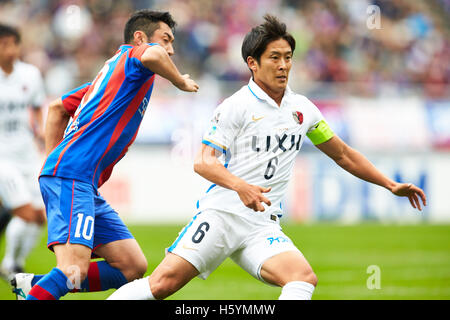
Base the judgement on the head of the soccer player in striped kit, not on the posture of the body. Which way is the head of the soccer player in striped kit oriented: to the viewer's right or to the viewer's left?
to the viewer's right

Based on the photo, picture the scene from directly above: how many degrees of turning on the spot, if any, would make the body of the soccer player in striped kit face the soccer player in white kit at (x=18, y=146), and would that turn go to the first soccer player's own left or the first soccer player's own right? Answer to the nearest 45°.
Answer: approximately 90° to the first soccer player's own left

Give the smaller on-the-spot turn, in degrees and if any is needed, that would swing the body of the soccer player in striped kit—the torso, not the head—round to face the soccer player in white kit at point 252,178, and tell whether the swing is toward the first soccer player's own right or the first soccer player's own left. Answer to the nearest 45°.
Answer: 0° — they already face them

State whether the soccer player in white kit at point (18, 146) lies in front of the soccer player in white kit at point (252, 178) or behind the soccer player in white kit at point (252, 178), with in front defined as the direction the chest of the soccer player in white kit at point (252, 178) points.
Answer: behind

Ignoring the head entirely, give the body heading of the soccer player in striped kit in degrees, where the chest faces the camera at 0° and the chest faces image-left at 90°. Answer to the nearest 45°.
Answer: approximately 270°

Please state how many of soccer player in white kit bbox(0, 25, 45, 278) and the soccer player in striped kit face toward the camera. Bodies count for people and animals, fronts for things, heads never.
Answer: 1

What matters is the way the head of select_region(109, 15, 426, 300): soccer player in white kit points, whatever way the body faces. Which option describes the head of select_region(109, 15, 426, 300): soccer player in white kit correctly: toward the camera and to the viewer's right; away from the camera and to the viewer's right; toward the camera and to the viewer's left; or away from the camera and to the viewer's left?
toward the camera and to the viewer's right

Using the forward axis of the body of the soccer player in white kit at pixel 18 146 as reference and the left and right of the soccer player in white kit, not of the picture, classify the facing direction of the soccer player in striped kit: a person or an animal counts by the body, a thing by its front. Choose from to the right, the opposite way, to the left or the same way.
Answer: to the left

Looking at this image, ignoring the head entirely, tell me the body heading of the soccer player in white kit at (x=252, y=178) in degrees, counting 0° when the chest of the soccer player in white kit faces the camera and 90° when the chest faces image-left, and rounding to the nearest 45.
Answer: approximately 315°
